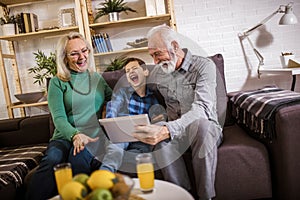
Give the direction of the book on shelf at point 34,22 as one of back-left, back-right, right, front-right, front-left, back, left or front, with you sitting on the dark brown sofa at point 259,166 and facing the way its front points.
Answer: back-right

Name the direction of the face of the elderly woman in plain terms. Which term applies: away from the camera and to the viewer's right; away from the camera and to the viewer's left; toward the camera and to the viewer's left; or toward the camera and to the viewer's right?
toward the camera and to the viewer's right

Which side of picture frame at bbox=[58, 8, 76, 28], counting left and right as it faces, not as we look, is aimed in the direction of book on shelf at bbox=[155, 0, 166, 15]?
left

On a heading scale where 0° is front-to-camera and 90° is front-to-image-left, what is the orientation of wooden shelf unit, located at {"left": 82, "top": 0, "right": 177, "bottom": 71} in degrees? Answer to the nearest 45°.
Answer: approximately 0°

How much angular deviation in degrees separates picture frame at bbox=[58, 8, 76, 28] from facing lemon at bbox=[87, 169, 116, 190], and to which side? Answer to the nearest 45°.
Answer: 0° — it already faces it

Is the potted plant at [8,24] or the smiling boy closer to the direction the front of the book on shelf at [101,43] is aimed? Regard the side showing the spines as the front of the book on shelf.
the smiling boy
